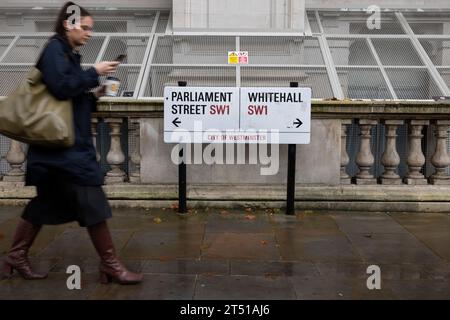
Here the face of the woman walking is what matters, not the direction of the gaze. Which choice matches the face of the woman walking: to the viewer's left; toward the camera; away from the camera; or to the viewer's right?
to the viewer's right

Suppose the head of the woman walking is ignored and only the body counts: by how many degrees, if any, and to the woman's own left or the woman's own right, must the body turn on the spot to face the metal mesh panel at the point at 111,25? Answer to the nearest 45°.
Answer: approximately 90° to the woman's own left

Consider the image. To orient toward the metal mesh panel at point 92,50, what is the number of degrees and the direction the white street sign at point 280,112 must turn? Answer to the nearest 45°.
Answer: approximately 135° to its right

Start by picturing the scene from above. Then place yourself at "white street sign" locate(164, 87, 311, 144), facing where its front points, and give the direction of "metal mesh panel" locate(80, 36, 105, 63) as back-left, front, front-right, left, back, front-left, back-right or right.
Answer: back-right

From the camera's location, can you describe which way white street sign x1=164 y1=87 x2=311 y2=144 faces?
facing the viewer

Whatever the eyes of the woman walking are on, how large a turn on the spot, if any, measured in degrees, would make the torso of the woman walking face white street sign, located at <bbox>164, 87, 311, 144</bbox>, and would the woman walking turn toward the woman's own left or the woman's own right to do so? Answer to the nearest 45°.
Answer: approximately 45° to the woman's own left

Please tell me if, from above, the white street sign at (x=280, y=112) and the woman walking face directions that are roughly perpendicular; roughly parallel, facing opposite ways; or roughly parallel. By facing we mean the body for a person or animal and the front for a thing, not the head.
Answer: roughly perpendicular

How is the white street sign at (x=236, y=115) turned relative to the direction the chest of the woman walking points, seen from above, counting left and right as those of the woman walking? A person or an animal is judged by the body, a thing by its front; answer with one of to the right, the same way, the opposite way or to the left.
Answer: to the right

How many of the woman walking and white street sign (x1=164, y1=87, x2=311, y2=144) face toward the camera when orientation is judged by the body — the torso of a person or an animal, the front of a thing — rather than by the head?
1

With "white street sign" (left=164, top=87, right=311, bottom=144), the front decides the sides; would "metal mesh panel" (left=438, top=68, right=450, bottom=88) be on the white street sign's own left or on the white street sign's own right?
on the white street sign's own left

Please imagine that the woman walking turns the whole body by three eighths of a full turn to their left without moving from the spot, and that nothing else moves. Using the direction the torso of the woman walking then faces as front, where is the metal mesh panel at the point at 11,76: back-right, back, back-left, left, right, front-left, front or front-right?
front-right

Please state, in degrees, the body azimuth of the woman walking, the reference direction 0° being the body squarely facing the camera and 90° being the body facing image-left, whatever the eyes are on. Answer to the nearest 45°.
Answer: approximately 270°

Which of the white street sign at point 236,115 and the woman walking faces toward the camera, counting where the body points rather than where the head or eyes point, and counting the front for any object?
the white street sign

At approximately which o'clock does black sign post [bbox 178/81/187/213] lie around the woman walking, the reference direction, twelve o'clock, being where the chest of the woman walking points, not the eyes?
The black sign post is roughly at 10 o'clock from the woman walking.

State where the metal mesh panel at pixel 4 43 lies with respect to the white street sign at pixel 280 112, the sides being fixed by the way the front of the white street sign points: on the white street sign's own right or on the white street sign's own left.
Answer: on the white street sign's own right

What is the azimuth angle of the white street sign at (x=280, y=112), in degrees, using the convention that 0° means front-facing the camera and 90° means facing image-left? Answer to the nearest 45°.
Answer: approximately 0°

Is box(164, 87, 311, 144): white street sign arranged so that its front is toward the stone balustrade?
no
